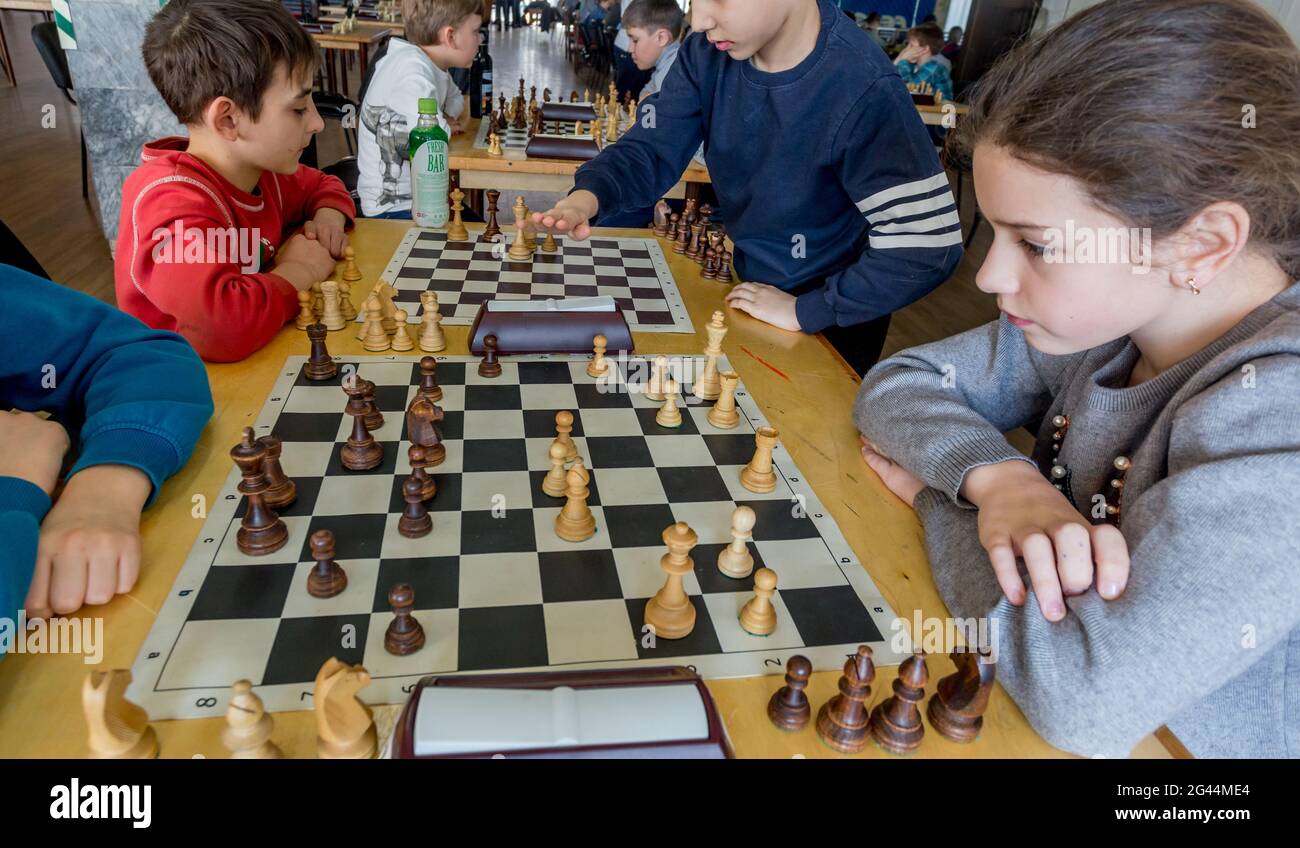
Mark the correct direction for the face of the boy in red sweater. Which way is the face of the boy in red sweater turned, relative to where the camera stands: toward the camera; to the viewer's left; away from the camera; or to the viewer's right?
to the viewer's right

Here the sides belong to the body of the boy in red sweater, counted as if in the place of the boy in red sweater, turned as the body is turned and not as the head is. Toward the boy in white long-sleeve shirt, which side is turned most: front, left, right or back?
left

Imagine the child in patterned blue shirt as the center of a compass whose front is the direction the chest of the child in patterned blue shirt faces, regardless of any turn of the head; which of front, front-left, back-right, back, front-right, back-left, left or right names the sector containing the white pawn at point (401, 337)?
left

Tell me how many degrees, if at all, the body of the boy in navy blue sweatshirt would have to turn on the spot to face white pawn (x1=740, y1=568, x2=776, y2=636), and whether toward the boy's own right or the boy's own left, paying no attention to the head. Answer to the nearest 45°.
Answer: approximately 45° to the boy's own left

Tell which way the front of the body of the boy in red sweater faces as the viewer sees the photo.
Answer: to the viewer's right

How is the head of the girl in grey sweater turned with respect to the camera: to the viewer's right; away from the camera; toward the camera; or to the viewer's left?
to the viewer's left

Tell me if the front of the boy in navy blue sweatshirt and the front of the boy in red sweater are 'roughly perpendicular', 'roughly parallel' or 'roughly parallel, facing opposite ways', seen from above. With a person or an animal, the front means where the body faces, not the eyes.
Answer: roughly parallel, facing opposite ways

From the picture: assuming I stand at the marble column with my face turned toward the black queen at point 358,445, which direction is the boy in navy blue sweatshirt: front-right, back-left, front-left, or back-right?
front-left

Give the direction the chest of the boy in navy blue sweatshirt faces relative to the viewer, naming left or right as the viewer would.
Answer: facing the viewer and to the left of the viewer

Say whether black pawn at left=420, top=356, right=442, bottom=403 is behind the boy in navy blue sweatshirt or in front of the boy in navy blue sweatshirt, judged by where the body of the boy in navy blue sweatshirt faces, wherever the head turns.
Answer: in front

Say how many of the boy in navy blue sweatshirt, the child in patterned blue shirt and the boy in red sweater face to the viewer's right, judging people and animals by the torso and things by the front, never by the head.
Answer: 1

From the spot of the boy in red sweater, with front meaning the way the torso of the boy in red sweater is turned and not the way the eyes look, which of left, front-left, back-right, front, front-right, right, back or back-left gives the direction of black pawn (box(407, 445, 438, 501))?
right
